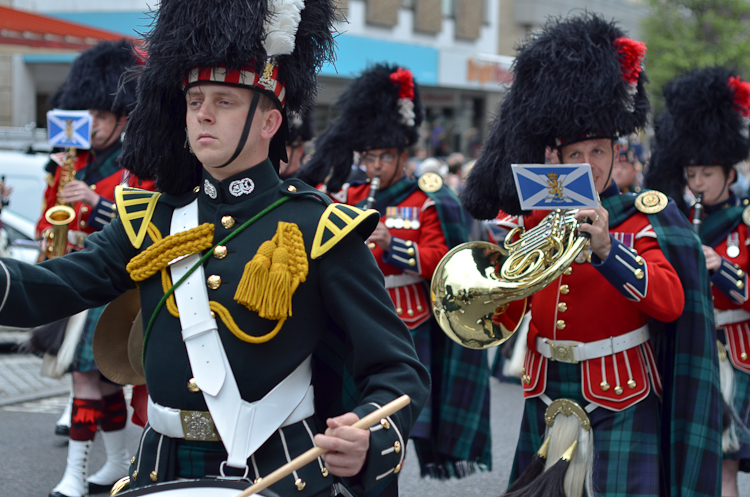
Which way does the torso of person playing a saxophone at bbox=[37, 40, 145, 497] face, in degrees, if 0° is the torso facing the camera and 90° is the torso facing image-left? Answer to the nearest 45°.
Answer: approximately 45°

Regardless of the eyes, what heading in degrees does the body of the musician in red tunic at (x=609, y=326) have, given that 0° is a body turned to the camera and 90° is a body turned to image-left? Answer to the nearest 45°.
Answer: approximately 45°

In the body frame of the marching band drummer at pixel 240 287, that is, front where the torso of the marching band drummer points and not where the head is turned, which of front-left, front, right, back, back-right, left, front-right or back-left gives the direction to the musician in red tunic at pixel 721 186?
back

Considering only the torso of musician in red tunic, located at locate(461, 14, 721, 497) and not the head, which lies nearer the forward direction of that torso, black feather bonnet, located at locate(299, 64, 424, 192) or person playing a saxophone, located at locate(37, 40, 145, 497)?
the person playing a saxophone

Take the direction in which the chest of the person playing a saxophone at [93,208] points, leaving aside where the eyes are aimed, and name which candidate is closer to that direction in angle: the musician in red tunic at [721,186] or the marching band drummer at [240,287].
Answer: the marching band drummer

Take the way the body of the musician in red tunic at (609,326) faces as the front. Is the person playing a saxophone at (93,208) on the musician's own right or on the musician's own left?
on the musician's own right

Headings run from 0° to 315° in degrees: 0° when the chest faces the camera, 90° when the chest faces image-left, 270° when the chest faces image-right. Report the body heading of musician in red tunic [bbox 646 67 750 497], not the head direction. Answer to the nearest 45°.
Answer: approximately 45°

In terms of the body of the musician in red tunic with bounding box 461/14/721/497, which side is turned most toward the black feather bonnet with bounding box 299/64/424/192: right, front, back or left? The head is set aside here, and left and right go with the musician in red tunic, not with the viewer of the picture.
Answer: right

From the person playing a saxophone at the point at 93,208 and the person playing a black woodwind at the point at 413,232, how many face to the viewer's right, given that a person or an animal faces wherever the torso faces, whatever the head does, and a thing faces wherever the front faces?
0
